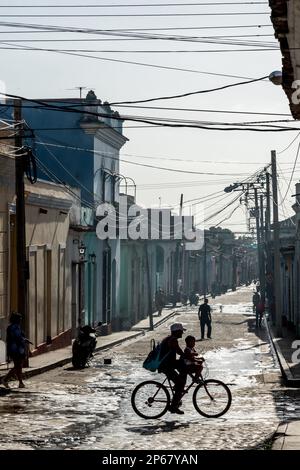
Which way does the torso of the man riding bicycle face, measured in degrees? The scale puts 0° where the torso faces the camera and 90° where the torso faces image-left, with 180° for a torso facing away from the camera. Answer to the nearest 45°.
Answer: approximately 270°

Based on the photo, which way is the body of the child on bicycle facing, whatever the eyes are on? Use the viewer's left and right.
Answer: facing to the right of the viewer

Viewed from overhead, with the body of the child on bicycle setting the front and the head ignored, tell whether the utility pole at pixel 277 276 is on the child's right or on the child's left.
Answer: on the child's left

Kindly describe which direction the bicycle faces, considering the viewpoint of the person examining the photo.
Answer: facing to the right of the viewer

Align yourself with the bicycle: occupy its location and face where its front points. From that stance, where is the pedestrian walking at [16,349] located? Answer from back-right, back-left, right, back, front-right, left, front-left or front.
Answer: back-left
